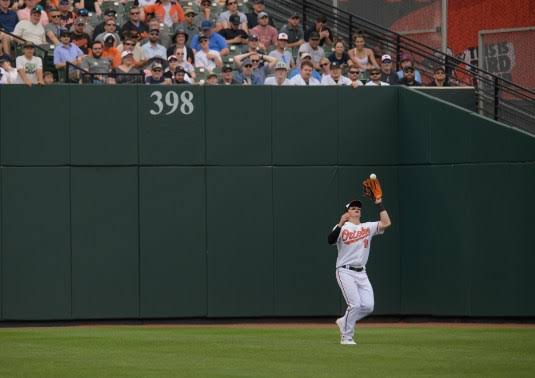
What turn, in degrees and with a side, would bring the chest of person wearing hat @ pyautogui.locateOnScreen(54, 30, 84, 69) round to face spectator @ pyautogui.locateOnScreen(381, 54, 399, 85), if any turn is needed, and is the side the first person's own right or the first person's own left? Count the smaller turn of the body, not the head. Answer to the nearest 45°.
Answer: approximately 90° to the first person's own left

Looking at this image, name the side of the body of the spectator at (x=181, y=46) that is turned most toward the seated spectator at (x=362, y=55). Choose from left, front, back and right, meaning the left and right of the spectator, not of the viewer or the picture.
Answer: left

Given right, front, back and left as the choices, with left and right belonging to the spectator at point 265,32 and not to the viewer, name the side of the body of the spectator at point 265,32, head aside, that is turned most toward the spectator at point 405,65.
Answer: left

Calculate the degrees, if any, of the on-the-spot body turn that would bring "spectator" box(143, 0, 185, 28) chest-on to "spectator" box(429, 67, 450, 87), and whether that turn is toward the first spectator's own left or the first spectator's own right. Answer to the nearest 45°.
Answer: approximately 90° to the first spectator's own left

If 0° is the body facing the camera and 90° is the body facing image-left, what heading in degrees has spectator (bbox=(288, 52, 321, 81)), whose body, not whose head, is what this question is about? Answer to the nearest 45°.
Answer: approximately 0°
